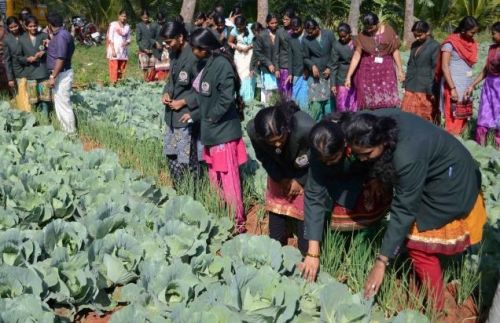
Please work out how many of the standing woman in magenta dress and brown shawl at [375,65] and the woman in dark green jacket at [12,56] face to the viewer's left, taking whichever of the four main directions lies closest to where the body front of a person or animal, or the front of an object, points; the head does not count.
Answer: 0

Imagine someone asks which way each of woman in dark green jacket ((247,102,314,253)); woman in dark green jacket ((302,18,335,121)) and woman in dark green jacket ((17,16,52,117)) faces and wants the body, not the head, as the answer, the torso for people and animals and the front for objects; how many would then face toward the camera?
3

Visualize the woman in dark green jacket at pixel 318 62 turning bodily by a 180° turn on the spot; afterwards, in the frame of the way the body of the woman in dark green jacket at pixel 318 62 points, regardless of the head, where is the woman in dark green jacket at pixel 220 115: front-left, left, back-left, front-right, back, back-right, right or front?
back

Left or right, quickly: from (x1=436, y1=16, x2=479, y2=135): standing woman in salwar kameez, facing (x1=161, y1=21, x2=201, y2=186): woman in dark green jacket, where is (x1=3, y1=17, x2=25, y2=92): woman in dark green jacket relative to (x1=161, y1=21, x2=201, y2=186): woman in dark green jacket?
right

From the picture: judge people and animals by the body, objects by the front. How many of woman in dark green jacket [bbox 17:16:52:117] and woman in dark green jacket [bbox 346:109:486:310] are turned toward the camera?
1

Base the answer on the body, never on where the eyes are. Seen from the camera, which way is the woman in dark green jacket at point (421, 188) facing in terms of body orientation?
to the viewer's left

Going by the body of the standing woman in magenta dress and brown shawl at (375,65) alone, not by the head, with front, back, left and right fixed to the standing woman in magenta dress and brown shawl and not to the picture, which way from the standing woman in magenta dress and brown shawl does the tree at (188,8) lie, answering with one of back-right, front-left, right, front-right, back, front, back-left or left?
back-right

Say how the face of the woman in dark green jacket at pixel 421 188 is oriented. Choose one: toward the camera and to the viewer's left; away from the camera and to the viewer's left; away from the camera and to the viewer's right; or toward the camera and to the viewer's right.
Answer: toward the camera and to the viewer's left
